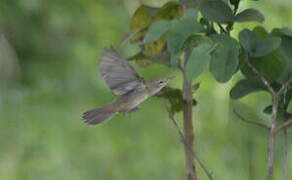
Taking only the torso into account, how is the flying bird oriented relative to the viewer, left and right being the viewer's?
facing to the right of the viewer

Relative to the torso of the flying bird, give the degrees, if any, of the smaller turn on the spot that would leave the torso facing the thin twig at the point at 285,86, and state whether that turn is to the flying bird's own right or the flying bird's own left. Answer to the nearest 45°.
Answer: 0° — it already faces it
